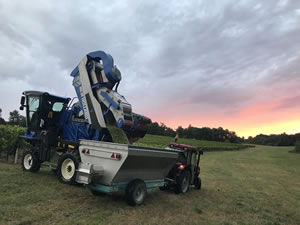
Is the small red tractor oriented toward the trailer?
no

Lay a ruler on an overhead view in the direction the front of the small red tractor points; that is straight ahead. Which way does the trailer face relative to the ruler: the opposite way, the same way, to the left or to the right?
the same way

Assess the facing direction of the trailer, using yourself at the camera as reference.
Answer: facing away from the viewer and to the right of the viewer

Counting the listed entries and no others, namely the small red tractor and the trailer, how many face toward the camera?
0

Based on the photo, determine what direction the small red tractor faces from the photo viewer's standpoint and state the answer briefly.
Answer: facing away from the viewer and to the right of the viewer

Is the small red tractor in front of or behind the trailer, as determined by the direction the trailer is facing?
in front
